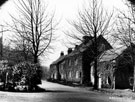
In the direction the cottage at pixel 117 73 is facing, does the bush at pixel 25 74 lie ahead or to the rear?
ahead

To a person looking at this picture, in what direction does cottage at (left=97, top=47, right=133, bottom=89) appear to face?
facing the viewer and to the left of the viewer
